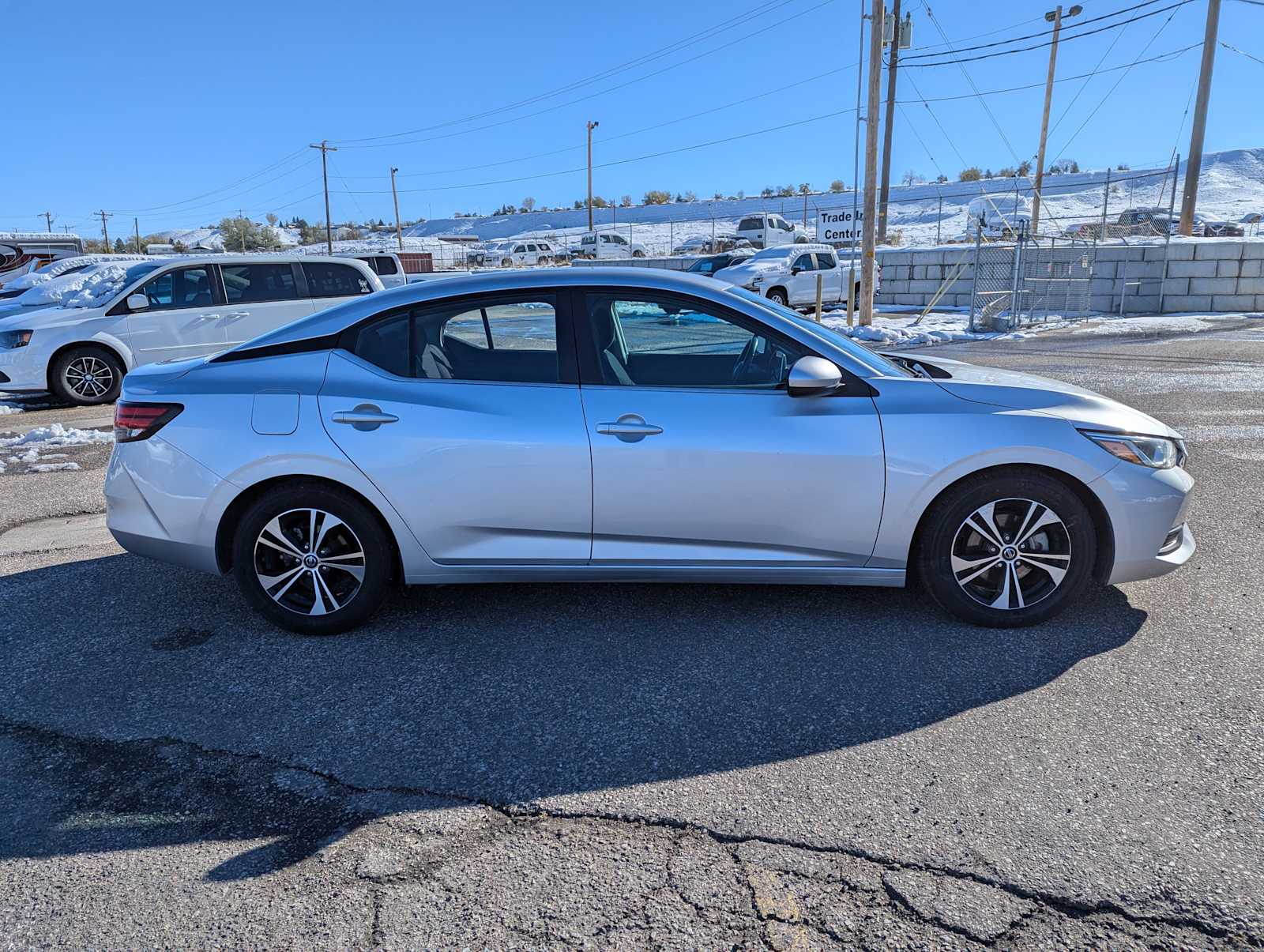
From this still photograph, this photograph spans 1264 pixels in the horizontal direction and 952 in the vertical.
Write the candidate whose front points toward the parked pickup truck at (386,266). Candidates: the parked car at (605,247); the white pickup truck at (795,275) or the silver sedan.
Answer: the white pickup truck

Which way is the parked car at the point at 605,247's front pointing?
to the viewer's right

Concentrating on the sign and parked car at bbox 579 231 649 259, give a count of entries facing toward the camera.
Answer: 1

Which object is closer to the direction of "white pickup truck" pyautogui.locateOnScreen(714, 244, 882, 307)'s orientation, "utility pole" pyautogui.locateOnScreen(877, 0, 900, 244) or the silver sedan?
the silver sedan

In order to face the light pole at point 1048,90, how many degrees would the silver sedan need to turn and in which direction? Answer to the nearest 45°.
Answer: approximately 45° to its left

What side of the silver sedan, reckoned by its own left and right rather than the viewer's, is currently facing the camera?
right

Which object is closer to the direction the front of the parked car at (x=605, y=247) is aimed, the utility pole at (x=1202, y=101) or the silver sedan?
the utility pole

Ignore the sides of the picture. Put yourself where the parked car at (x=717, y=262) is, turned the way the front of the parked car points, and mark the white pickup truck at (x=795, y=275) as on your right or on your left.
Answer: on your left

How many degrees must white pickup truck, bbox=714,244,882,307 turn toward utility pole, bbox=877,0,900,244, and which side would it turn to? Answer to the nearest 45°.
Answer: approximately 135° to its right

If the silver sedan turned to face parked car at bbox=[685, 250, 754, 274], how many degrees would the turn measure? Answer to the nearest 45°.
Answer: approximately 90° to its left

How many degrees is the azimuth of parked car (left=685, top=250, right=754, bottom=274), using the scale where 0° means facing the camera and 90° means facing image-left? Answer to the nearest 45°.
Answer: approximately 45°

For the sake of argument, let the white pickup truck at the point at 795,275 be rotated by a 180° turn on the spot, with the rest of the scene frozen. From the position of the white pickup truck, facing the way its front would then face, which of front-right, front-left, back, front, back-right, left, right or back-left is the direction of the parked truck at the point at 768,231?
front-left
